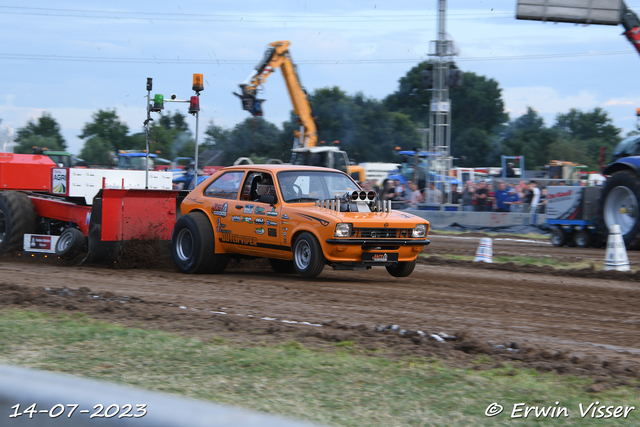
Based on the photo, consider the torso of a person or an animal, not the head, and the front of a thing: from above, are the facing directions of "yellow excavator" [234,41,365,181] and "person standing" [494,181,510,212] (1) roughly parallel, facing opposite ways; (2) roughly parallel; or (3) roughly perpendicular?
roughly perpendicular

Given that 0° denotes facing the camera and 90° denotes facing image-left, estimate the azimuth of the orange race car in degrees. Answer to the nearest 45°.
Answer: approximately 315°

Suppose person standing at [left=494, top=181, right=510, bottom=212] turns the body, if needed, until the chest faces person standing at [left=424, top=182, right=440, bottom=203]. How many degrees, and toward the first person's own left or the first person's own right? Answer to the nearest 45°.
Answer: approximately 135° to the first person's own right

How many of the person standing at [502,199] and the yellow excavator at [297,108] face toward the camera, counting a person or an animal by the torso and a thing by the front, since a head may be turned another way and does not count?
1

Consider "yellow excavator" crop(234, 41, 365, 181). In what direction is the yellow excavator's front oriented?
to the viewer's left

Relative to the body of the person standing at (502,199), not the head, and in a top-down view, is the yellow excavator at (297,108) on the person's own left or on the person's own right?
on the person's own right

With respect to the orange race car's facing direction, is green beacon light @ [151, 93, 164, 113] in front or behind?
behind

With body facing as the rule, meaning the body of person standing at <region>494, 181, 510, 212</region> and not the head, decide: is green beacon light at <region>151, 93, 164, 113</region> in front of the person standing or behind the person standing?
in front

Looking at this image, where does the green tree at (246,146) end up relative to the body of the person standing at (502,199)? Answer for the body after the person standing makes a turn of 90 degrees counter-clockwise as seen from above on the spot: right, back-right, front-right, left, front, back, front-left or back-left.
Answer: back-left

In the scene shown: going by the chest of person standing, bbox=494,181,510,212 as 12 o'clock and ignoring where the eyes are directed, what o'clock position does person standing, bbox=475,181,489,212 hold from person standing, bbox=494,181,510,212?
person standing, bbox=475,181,489,212 is roughly at 4 o'clock from person standing, bbox=494,181,510,212.

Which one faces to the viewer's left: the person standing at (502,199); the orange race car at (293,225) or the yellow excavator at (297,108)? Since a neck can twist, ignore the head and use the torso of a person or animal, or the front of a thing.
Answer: the yellow excavator

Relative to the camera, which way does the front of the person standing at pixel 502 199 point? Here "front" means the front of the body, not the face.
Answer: toward the camera
